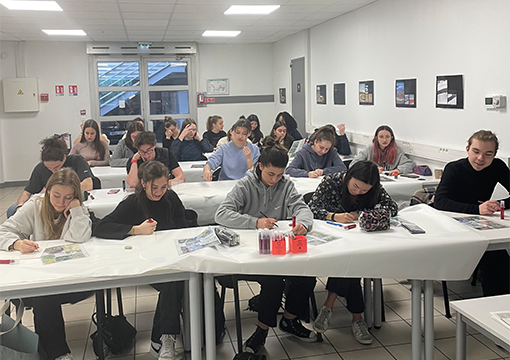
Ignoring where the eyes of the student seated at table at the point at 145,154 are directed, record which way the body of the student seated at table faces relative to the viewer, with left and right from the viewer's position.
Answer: facing the viewer

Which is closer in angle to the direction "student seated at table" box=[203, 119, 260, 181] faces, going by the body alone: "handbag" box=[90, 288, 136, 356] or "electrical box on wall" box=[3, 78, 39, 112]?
the handbag

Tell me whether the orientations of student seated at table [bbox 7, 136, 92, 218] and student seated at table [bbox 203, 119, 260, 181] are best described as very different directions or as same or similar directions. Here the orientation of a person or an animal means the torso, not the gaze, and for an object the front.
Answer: same or similar directions

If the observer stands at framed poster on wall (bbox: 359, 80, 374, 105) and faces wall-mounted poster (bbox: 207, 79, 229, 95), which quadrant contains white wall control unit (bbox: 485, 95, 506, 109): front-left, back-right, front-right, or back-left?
back-left

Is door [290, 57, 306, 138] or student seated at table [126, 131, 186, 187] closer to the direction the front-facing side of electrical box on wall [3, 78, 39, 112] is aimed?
the student seated at table

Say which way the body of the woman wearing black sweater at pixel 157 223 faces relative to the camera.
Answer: toward the camera

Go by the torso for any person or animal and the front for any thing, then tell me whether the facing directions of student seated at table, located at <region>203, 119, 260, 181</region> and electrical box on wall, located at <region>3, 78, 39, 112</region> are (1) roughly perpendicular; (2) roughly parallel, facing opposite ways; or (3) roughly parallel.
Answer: roughly parallel

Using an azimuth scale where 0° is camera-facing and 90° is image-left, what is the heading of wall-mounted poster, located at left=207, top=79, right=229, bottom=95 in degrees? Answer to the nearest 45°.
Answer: approximately 0°

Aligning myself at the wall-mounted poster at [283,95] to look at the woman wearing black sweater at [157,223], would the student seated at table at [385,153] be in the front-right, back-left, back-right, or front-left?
front-left

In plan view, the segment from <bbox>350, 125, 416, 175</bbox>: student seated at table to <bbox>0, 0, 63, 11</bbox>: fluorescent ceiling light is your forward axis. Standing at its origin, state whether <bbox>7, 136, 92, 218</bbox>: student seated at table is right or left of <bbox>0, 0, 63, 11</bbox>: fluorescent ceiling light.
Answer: left

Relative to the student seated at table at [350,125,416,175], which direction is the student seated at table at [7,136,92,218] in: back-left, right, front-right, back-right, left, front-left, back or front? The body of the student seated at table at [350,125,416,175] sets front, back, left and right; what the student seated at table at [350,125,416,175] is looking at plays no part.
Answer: front-right

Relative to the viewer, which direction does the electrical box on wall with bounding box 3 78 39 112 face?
toward the camera

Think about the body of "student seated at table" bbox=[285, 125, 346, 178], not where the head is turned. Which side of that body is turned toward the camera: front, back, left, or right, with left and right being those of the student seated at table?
front

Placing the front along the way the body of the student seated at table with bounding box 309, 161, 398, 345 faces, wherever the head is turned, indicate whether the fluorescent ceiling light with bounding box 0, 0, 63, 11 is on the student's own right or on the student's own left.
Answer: on the student's own right

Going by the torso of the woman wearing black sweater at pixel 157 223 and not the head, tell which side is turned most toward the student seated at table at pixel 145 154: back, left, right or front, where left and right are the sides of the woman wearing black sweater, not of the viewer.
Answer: back

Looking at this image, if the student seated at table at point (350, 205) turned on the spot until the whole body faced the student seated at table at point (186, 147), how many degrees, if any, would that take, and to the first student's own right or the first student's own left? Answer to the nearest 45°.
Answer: approximately 135° to the first student's own right

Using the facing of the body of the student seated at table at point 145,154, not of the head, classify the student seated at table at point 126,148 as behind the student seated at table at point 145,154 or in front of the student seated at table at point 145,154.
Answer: behind
